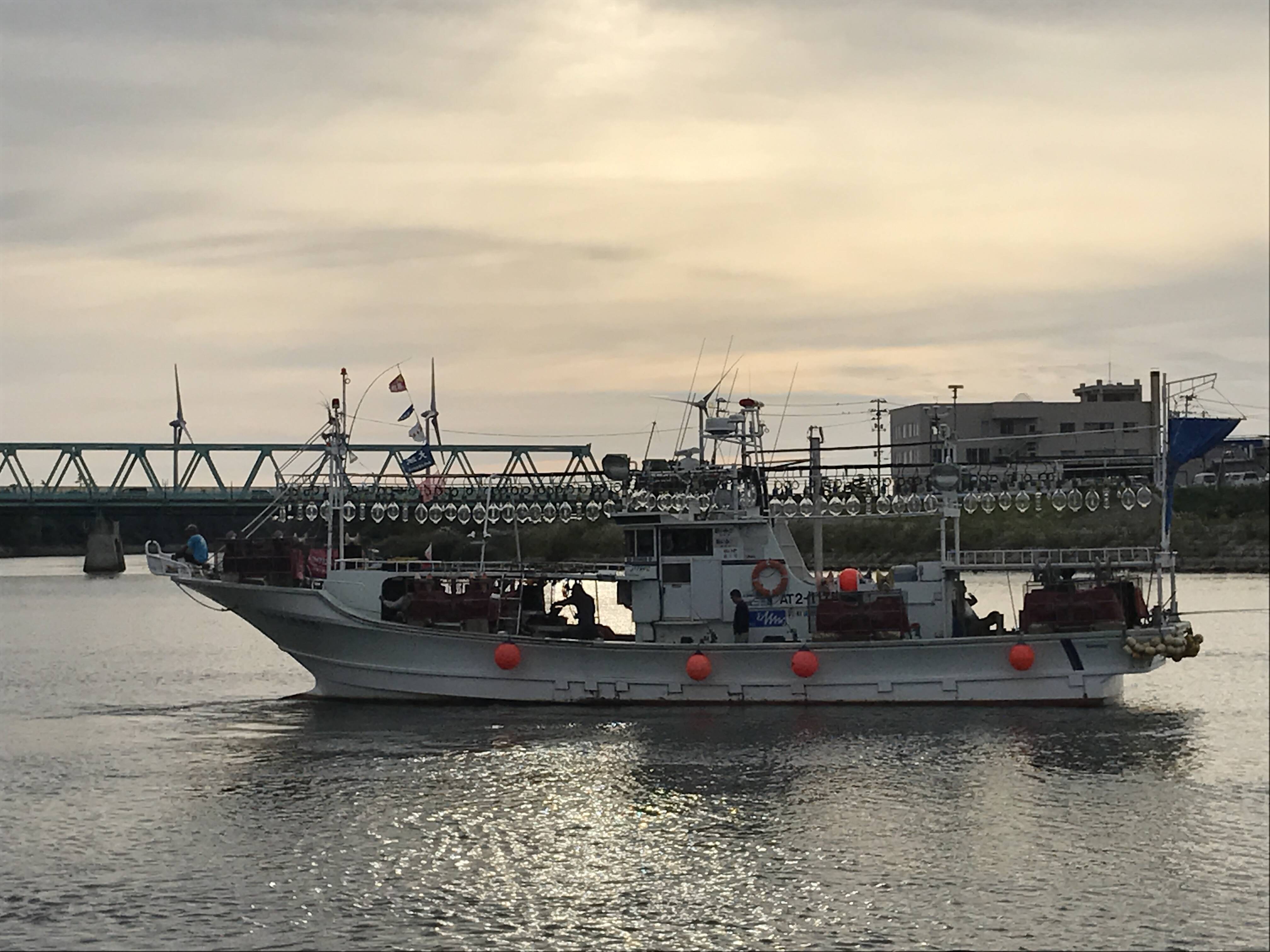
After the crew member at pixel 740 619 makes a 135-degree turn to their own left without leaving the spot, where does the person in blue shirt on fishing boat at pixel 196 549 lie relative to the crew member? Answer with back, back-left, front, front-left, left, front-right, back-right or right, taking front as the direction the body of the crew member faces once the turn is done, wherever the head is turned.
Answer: back-right

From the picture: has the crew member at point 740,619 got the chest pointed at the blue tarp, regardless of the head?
no

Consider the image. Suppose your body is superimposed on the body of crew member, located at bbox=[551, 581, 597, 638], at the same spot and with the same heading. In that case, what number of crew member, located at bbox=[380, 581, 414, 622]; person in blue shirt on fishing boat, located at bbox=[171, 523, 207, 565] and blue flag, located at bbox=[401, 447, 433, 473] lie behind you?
0

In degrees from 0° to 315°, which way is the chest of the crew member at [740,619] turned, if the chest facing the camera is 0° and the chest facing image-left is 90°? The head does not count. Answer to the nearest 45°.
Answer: approximately 90°

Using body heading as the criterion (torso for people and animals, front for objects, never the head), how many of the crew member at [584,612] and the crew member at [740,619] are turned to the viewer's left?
2

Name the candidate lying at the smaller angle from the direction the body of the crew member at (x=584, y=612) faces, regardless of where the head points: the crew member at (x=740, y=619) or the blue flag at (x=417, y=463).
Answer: the blue flag

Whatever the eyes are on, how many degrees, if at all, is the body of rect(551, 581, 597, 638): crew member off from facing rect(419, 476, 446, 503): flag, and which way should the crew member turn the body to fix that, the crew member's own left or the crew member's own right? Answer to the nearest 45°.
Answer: approximately 45° to the crew member's own right

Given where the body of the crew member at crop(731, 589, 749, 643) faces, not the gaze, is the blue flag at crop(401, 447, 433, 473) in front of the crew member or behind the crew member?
in front

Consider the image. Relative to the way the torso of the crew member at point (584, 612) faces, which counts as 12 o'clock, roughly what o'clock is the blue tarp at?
The blue tarp is roughly at 7 o'clock from the crew member.

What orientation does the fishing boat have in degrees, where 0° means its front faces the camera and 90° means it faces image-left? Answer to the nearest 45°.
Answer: approximately 90°

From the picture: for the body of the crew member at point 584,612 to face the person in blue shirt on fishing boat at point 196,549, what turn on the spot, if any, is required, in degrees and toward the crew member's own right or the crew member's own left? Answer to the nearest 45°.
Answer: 0° — they already face them

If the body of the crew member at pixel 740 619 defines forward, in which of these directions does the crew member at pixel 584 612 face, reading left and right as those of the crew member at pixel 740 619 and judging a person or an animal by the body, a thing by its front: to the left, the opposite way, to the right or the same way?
the same way

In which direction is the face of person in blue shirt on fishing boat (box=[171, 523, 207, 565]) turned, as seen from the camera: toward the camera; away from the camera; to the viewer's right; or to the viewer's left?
to the viewer's left

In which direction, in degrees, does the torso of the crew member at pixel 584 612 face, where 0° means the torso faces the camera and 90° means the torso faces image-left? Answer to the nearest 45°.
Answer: approximately 90°

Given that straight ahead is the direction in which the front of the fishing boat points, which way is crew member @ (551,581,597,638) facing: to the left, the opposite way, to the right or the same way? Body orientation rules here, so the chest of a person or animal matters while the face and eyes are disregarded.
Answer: the same way

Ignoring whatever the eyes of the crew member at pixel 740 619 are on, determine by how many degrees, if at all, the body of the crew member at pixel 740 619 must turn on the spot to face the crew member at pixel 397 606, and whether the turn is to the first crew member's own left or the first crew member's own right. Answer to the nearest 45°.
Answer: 0° — they already face them
